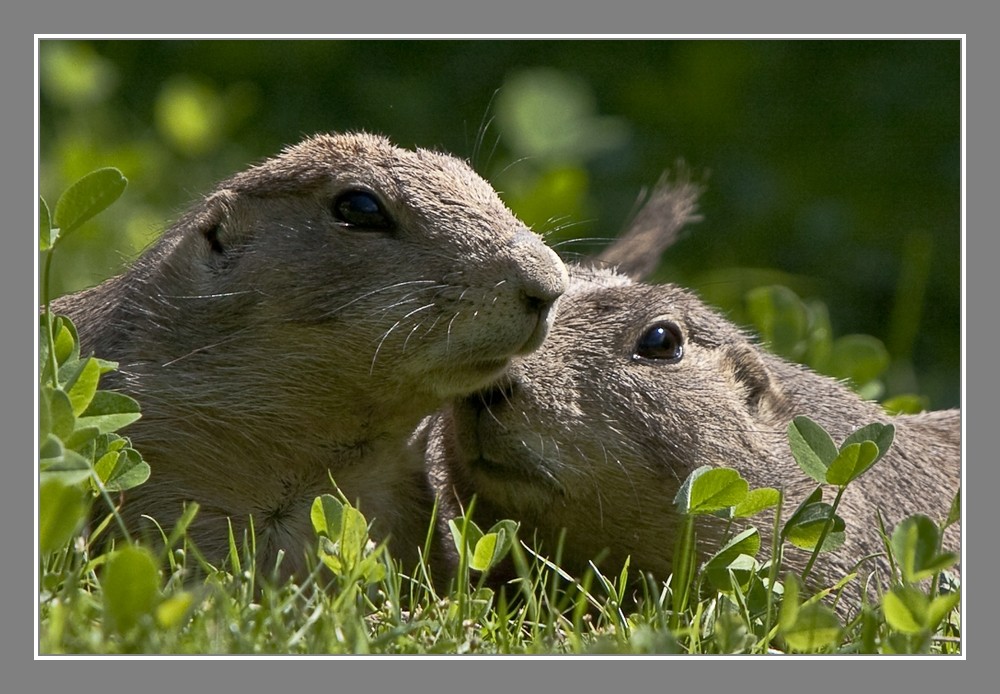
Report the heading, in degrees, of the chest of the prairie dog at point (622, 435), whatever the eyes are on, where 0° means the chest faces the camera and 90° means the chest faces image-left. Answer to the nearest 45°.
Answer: approximately 90°

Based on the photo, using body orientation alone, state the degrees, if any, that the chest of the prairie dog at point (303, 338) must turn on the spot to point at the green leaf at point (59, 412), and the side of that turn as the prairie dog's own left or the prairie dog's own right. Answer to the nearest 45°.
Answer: approximately 135° to the prairie dog's own right

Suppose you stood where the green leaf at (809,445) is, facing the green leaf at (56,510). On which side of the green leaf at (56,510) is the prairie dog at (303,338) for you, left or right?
right

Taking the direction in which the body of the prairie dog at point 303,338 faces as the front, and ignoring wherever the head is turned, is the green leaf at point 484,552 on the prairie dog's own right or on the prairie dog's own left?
on the prairie dog's own right

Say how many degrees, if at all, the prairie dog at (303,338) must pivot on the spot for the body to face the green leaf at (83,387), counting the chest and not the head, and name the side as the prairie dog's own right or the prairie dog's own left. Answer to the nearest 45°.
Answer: approximately 135° to the prairie dog's own right

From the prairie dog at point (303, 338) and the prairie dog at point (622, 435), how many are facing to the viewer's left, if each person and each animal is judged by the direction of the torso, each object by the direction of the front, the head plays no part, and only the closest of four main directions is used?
1

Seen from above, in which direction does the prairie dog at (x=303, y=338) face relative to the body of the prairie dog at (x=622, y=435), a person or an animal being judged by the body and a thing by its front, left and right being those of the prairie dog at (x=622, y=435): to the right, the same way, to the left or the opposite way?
the opposite way

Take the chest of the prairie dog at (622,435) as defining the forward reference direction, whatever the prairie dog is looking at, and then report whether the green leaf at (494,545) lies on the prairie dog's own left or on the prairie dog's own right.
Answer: on the prairie dog's own left

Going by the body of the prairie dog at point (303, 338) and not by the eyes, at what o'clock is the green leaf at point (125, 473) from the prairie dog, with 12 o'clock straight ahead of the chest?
The green leaf is roughly at 5 o'clock from the prairie dog.

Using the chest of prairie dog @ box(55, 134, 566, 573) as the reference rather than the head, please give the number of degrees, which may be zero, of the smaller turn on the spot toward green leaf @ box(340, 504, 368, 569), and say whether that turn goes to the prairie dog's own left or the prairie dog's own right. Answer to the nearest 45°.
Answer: approximately 90° to the prairie dog's own right

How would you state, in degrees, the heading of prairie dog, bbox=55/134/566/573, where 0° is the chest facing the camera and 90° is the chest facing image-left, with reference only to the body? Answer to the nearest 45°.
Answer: approximately 270°
